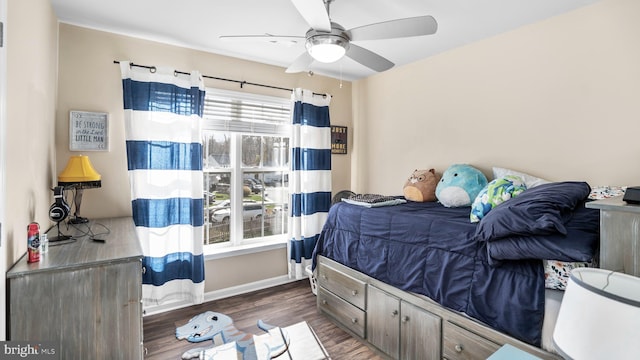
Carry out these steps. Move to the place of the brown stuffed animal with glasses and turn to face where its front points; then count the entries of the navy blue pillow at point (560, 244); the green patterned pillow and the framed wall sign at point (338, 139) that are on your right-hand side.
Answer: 1

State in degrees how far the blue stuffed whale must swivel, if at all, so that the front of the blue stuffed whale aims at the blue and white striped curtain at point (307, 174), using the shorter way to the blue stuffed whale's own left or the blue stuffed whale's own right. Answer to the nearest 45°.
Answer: approximately 45° to the blue stuffed whale's own right

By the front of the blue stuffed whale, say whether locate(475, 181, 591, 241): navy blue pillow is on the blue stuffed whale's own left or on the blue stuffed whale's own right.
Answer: on the blue stuffed whale's own left

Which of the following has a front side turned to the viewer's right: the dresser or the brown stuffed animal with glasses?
the dresser

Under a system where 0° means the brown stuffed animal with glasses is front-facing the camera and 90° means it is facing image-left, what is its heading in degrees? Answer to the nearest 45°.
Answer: approximately 45°

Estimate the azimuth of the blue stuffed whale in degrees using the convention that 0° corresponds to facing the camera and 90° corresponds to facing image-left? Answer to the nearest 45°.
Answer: approximately 45°

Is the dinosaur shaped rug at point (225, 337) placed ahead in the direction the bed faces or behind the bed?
ahead

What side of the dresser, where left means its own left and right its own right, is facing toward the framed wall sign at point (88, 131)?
left

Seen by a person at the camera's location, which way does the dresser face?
facing to the right of the viewer

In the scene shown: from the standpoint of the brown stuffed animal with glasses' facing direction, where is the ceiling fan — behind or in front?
in front

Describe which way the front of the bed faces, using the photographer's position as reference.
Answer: facing away from the viewer and to the left of the viewer
